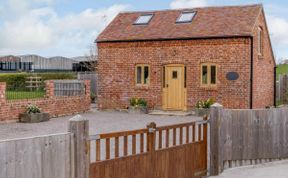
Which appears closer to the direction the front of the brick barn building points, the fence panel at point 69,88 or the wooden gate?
the wooden gate

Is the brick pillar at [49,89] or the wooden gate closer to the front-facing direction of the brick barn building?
the wooden gate

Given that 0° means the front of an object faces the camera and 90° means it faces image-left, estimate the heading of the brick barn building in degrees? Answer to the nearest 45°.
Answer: approximately 0°

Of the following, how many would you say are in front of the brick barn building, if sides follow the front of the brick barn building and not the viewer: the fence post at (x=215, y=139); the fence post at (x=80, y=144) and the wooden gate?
3

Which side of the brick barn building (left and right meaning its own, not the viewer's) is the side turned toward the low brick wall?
right

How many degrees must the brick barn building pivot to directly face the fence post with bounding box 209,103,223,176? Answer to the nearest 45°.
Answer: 0° — it already faces it

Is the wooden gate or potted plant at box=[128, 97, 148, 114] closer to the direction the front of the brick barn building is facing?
the wooden gate

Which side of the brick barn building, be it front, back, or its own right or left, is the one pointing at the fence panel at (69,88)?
right

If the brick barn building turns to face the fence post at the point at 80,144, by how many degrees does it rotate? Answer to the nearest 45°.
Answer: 0° — it already faces it

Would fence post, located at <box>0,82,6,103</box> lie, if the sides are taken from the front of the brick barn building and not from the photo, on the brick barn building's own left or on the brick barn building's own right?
on the brick barn building's own right

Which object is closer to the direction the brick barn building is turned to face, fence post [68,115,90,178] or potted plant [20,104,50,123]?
the fence post
